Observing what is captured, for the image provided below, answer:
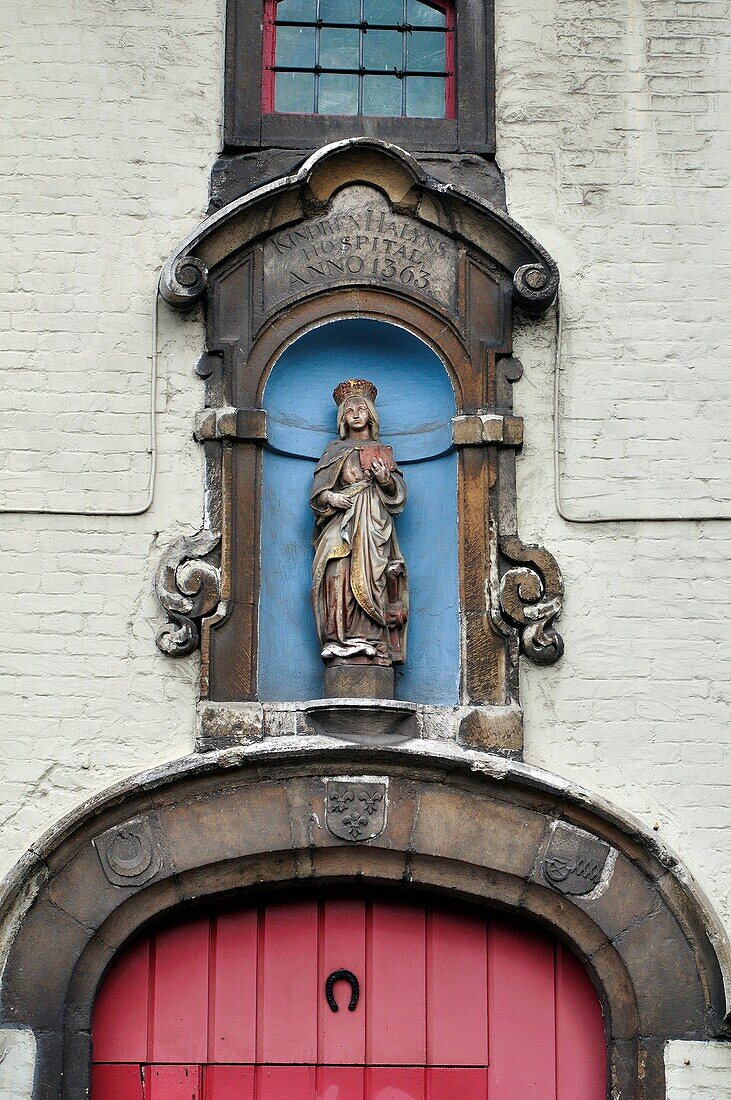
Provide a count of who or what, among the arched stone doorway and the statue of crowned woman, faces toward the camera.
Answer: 2

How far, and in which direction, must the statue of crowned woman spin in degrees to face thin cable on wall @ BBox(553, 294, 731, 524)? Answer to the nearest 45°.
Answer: approximately 90° to its left

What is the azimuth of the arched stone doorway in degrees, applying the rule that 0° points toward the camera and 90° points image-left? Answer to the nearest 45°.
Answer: approximately 0°

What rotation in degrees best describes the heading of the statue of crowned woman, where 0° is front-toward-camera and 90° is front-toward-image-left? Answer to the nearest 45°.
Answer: approximately 0°

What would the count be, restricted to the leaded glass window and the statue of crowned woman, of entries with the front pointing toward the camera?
2

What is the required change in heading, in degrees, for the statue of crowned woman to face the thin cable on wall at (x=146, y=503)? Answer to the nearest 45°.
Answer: approximately 90° to its right
